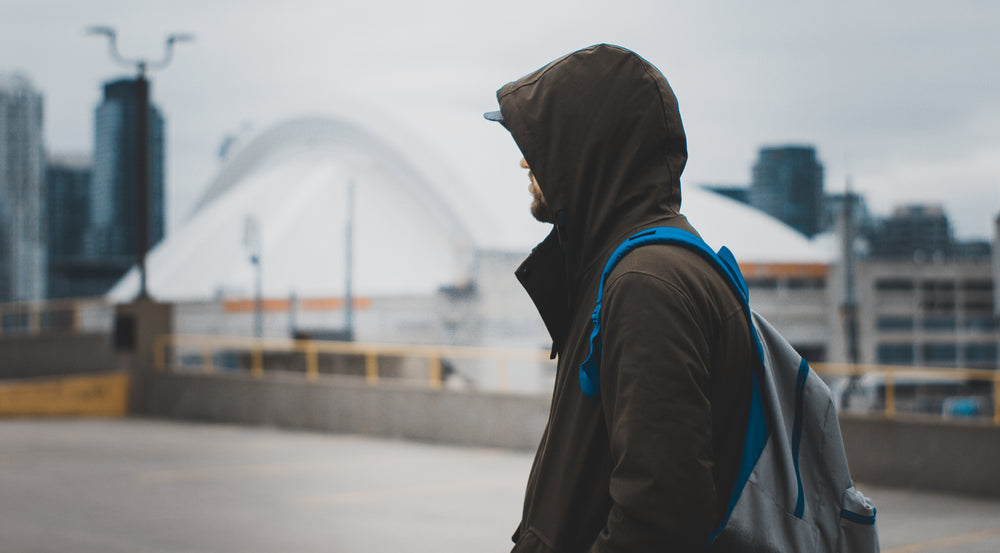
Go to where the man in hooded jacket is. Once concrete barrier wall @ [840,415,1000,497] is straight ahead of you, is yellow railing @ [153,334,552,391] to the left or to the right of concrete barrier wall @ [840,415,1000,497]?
left

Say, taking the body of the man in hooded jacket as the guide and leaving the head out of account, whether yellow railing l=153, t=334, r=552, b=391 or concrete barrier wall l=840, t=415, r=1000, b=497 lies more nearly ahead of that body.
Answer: the yellow railing

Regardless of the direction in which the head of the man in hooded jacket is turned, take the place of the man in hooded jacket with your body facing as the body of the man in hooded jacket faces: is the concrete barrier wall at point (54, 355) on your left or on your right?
on your right

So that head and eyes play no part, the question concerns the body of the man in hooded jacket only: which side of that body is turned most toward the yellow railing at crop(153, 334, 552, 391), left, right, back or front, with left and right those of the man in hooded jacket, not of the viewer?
right

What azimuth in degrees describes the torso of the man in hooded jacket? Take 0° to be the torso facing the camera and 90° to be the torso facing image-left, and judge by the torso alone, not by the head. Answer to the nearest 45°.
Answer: approximately 90°

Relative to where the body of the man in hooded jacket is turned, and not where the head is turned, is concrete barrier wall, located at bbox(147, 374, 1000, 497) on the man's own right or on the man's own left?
on the man's own right

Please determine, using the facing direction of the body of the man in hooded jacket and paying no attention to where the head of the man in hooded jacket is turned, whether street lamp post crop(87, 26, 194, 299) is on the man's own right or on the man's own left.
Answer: on the man's own right

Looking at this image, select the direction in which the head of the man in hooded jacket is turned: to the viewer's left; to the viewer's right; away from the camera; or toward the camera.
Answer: to the viewer's left
